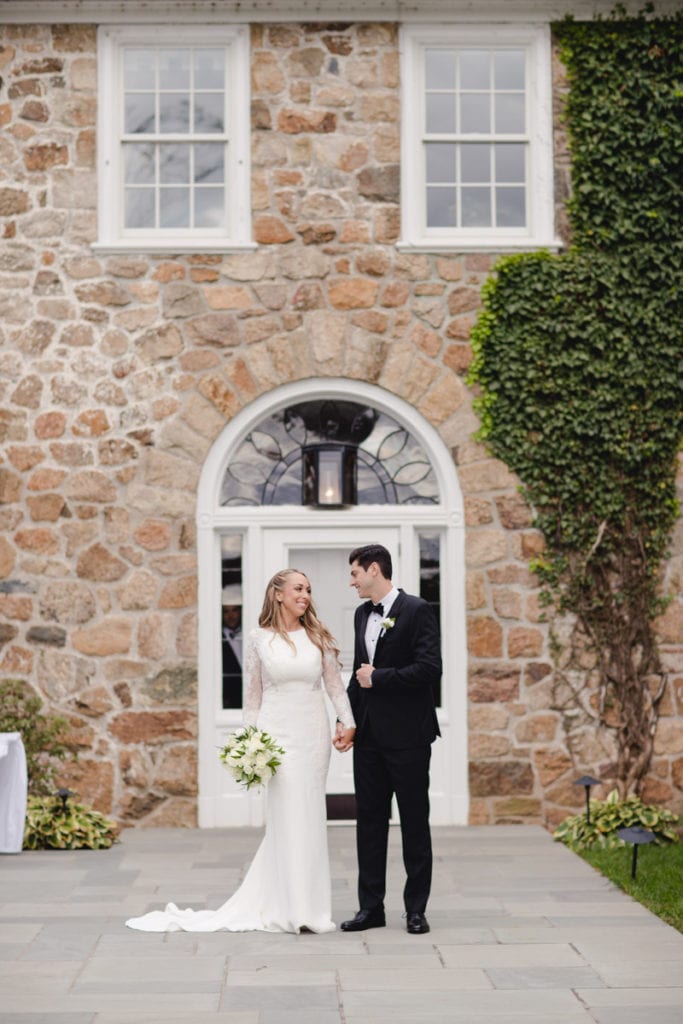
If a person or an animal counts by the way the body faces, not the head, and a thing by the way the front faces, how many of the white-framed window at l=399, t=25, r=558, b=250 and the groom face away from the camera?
0

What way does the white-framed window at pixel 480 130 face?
toward the camera

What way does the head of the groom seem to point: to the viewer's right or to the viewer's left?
to the viewer's left

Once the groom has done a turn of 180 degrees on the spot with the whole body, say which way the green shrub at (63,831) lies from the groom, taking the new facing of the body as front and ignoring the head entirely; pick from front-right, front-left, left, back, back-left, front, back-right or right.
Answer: left

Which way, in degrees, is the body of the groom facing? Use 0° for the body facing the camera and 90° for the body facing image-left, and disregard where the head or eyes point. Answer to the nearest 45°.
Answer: approximately 45°

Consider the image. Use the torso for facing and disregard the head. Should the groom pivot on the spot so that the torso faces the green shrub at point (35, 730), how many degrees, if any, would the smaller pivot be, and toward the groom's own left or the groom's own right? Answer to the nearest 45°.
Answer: approximately 90° to the groom's own right

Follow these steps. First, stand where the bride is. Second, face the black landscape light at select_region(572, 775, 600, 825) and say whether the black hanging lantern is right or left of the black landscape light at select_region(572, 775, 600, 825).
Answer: left

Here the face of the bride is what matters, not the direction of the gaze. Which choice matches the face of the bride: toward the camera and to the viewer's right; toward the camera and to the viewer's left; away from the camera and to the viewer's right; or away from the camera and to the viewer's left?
toward the camera and to the viewer's right

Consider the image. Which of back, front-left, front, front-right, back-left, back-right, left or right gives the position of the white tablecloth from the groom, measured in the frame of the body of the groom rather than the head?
right

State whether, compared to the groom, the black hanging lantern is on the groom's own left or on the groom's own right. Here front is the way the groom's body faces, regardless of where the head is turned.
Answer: on the groom's own right
